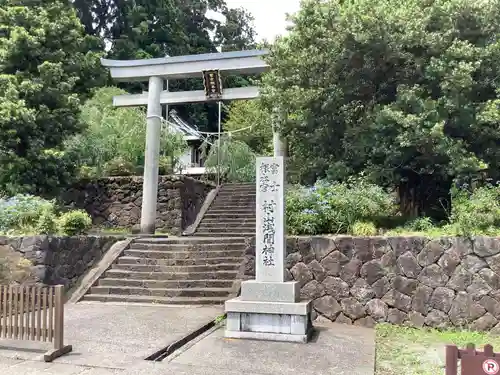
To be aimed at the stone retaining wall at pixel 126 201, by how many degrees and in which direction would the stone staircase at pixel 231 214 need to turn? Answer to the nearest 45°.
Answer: approximately 90° to its right

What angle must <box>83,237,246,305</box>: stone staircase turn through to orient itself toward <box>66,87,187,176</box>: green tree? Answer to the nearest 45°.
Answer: approximately 180°

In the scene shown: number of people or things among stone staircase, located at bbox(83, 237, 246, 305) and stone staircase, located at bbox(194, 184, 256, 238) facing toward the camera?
2

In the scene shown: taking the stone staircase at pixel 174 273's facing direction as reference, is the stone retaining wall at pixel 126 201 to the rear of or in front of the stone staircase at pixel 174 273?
to the rear

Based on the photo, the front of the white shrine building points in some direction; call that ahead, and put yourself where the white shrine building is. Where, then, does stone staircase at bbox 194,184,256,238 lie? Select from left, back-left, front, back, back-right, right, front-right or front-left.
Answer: front-right

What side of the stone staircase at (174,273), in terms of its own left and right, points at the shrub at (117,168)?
back

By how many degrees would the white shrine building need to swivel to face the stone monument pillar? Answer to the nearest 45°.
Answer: approximately 45° to its right
